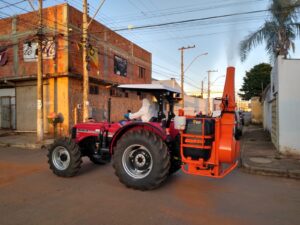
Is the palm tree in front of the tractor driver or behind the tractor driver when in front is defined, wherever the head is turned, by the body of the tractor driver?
behind

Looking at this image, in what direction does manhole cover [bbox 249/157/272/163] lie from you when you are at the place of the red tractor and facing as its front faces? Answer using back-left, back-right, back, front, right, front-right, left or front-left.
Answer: right

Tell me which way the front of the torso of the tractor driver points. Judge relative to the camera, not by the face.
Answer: to the viewer's left

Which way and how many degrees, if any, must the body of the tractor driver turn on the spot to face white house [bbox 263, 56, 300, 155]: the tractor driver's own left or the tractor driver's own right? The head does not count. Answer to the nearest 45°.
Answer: approximately 135° to the tractor driver's own right

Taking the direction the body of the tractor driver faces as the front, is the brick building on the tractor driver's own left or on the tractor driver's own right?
on the tractor driver's own right

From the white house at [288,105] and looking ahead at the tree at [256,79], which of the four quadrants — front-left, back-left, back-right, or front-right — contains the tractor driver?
back-left

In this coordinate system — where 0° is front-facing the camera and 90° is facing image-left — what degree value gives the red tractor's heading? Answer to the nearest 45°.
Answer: approximately 135°

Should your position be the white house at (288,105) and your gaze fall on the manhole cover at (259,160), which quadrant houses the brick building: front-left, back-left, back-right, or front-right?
front-right

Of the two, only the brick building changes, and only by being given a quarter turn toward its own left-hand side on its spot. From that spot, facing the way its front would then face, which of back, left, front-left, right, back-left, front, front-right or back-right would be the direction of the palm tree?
front

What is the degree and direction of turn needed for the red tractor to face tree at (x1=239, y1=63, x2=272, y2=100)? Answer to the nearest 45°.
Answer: approximately 90° to its right

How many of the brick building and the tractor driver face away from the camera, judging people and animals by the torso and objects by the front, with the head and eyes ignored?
0

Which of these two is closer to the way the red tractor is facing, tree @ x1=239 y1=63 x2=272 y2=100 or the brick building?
the brick building
